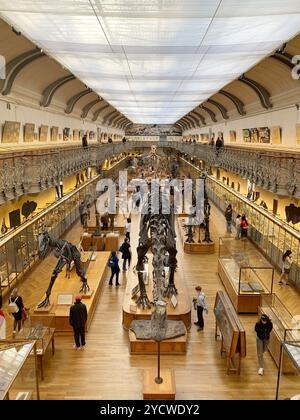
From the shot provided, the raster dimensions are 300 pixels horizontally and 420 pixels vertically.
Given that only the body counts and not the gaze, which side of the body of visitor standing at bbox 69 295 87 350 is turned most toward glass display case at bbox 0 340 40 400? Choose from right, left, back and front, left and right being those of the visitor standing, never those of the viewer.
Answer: back

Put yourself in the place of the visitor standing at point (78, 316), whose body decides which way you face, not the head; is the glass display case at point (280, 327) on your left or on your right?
on your right

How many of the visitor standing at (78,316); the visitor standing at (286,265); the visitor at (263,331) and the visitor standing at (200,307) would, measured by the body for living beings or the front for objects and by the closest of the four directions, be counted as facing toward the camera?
1

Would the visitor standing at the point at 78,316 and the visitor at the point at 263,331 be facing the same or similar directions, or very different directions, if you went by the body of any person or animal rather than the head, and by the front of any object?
very different directions

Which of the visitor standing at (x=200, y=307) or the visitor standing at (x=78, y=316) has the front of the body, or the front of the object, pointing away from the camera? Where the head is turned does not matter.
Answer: the visitor standing at (x=78, y=316)

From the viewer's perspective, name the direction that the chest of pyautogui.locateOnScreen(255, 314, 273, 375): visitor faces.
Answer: toward the camera

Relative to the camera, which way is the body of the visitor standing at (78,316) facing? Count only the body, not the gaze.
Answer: away from the camera

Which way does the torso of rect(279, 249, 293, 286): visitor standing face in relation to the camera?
to the viewer's right

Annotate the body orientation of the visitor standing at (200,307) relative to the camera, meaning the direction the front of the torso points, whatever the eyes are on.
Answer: to the viewer's left

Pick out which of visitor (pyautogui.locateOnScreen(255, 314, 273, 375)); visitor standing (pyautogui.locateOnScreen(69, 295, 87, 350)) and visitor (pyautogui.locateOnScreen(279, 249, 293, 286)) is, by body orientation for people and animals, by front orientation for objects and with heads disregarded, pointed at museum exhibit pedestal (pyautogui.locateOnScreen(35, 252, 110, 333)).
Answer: visitor standing (pyautogui.locateOnScreen(69, 295, 87, 350))
